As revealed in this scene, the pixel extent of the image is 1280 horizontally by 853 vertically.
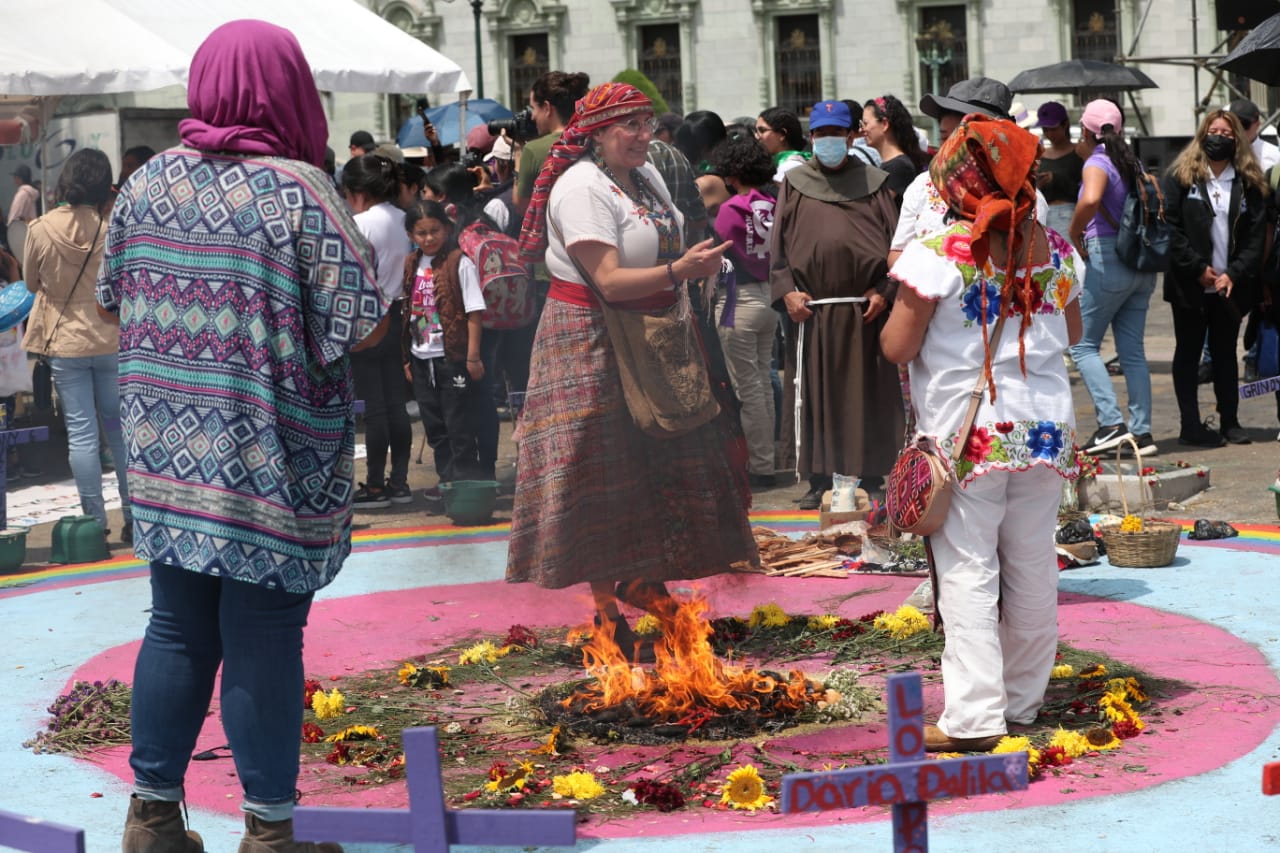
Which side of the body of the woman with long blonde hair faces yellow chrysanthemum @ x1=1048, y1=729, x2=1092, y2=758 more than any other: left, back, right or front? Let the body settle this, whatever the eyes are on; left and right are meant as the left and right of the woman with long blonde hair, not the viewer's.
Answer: front

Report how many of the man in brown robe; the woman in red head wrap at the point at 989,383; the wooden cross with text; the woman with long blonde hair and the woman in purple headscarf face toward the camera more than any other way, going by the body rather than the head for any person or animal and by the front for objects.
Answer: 3

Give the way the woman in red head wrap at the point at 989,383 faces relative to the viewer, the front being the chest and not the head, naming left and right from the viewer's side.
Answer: facing away from the viewer and to the left of the viewer

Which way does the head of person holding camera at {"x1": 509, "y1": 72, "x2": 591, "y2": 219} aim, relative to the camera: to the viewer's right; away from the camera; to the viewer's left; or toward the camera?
to the viewer's left

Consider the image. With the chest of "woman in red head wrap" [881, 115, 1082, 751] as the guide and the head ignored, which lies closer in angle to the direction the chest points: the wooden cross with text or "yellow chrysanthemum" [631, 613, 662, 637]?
the yellow chrysanthemum

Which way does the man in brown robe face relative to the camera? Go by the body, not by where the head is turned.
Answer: toward the camera

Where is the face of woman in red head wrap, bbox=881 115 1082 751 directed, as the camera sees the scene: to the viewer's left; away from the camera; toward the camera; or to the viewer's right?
away from the camera

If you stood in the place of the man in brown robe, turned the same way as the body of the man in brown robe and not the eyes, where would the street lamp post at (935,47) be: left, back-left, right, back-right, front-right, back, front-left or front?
back

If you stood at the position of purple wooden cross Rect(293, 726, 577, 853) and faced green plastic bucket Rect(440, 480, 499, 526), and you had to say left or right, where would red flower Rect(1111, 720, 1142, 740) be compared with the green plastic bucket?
right

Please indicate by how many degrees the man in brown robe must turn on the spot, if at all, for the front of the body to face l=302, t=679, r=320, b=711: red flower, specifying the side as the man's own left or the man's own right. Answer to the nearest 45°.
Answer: approximately 45° to the man's own right

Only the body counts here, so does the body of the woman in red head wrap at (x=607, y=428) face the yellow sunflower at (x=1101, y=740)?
yes

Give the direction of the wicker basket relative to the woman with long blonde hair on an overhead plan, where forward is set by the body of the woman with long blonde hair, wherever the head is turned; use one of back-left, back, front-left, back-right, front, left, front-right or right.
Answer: front

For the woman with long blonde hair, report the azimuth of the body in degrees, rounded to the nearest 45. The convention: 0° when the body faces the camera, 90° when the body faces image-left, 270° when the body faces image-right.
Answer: approximately 0°

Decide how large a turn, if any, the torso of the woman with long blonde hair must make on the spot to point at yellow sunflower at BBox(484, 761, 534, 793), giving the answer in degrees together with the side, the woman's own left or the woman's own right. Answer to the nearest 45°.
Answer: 0° — they already face it

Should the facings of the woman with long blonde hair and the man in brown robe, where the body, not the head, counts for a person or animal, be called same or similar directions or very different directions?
same or similar directions

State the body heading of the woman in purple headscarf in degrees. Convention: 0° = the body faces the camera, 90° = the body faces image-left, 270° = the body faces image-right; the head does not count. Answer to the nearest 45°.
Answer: approximately 225°

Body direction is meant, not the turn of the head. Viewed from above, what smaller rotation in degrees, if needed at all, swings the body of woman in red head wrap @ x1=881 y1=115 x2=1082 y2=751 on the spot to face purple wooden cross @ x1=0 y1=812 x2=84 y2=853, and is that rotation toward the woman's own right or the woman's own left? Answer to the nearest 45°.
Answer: approximately 90° to the woman's own left

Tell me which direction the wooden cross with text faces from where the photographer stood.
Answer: facing the viewer

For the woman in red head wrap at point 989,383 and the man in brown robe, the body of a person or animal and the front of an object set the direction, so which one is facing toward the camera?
the man in brown robe

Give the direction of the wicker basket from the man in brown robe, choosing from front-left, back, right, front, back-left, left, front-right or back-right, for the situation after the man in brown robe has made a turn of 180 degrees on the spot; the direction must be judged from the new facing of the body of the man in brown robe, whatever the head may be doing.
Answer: back-right

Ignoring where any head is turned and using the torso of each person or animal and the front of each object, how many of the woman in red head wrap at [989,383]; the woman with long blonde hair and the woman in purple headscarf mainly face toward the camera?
1
